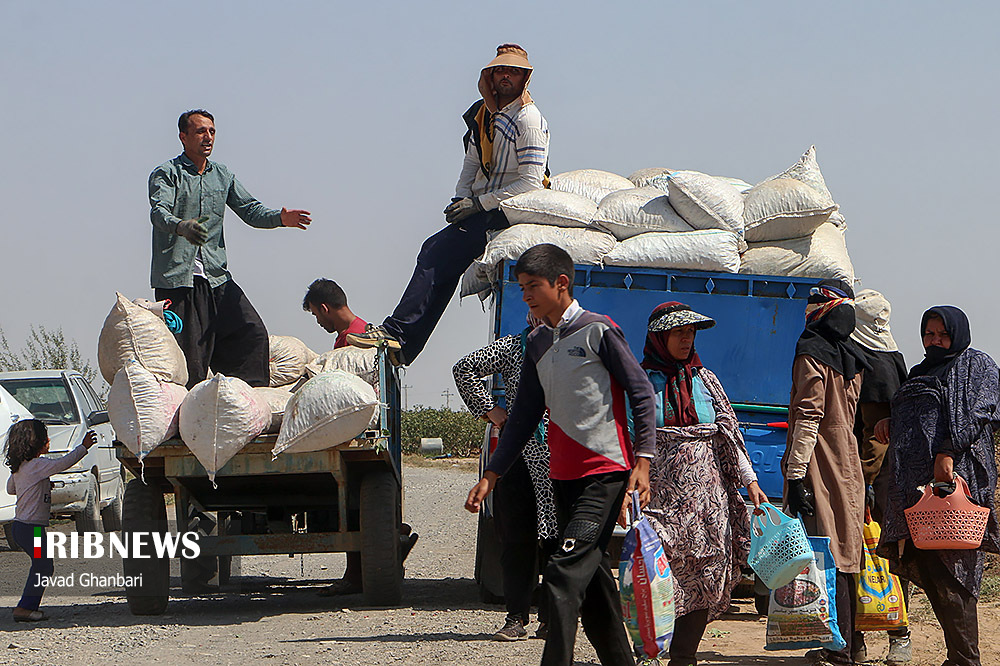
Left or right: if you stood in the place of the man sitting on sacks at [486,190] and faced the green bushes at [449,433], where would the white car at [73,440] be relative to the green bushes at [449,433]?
left

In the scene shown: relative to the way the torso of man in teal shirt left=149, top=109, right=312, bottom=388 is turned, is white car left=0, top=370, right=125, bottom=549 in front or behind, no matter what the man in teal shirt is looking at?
behind

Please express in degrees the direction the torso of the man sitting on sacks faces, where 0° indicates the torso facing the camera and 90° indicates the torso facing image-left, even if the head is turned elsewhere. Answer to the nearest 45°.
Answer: approximately 45°

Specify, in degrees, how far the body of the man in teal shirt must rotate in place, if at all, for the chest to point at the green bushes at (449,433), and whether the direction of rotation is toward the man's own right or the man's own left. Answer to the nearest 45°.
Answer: approximately 135° to the man's own left

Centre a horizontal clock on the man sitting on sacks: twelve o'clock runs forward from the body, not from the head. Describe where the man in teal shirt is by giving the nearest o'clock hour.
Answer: The man in teal shirt is roughly at 1 o'clock from the man sitting on sacks.

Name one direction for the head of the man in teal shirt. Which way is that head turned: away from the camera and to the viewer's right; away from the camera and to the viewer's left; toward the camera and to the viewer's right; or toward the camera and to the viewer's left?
toward the camera and to the viewer's right

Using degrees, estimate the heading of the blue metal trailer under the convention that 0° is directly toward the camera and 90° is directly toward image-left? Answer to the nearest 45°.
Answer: approximately 180°

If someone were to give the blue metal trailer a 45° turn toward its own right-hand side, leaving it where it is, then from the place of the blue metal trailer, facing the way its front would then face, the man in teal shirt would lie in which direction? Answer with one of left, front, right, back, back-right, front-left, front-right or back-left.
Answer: back-left

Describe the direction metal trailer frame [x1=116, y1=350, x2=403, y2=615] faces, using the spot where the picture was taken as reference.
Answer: facing away from the viewer
